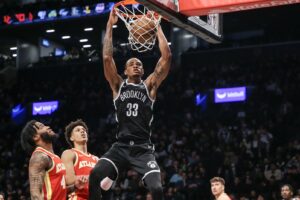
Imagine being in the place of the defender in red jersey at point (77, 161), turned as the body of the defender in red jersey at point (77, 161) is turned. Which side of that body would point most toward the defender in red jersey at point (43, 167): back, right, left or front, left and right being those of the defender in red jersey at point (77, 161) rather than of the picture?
right

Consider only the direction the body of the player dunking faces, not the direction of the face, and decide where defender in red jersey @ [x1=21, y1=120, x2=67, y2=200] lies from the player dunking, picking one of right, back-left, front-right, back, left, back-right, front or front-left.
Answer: right

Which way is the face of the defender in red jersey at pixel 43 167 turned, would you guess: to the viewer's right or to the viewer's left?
to the viewer's right
